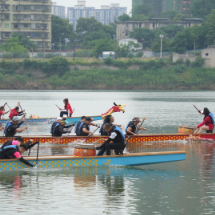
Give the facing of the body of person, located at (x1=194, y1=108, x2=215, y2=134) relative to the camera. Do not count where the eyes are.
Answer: to the viewer's left

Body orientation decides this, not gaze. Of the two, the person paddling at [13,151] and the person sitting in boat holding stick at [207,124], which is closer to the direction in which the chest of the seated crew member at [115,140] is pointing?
the person paddling

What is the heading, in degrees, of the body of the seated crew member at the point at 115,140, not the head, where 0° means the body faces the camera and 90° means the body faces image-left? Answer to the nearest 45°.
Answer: approximately 90°
